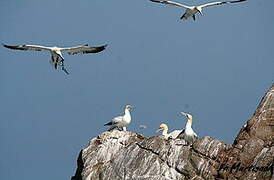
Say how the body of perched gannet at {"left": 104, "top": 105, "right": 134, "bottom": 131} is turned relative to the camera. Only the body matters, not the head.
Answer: to the viewer's right
